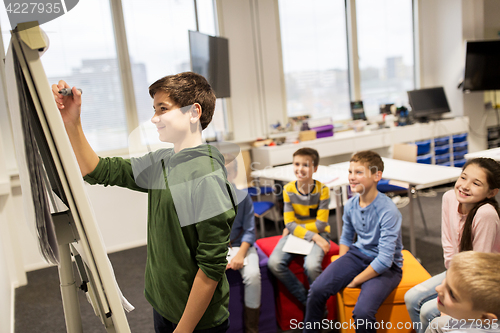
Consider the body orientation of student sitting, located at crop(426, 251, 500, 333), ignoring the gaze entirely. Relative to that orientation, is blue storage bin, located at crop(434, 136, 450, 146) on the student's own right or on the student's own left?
on the student's own right

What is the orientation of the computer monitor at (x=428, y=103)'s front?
toward the camera

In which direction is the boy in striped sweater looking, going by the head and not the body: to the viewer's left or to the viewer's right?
to the viewer's left

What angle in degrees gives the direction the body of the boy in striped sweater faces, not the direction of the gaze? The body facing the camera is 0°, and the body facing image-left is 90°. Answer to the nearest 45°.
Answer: approximately 45°

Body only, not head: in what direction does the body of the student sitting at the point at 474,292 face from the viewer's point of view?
to the viewer's left

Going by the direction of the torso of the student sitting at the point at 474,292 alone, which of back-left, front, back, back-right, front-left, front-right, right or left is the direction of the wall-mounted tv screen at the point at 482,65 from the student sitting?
right

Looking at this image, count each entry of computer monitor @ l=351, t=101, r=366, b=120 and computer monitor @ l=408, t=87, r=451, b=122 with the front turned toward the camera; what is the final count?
2

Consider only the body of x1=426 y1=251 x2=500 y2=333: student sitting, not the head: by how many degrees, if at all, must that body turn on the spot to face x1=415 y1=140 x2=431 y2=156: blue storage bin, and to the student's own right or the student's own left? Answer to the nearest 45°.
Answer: approximately 90° to the student's own right

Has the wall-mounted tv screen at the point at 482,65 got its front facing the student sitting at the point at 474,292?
yes

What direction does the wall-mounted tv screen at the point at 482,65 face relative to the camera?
toward the camera

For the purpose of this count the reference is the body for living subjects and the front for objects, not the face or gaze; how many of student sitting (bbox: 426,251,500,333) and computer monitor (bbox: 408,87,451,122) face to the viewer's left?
1
